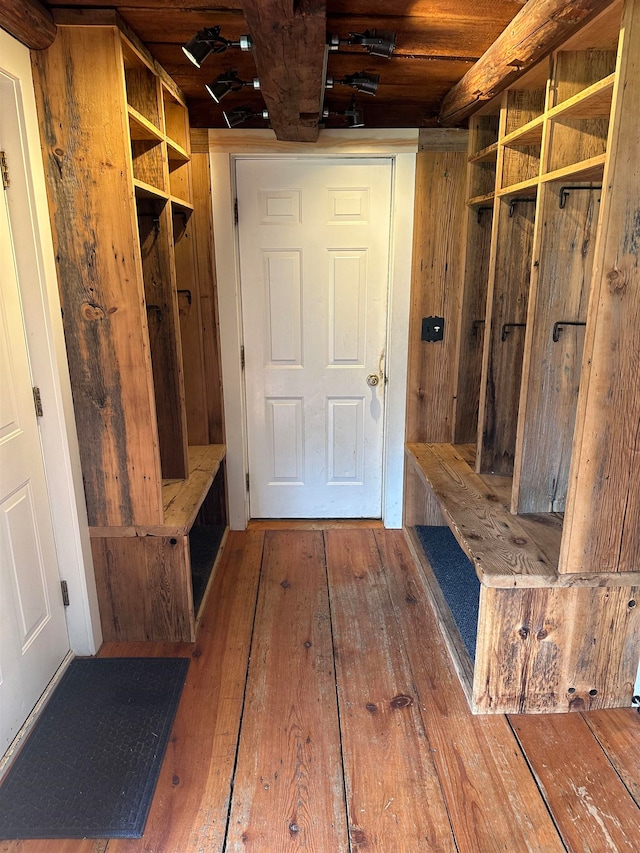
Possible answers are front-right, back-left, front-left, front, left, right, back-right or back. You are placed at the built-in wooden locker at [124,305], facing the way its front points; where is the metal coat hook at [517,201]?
front

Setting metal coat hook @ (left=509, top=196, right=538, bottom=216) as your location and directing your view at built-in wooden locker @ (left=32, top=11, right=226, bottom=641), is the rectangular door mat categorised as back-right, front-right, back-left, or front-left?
front-left

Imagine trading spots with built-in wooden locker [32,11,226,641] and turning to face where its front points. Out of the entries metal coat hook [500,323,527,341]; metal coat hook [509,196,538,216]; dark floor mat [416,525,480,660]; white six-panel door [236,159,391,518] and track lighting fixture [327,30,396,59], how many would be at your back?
0

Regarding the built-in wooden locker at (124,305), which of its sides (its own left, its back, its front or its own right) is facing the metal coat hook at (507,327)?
front

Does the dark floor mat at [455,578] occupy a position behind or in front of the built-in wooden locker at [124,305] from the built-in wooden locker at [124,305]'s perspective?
in front

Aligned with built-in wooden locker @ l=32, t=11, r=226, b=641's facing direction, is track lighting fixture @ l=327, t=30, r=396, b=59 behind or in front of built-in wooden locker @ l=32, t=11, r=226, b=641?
in front

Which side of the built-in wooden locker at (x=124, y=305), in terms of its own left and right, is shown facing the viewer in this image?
right

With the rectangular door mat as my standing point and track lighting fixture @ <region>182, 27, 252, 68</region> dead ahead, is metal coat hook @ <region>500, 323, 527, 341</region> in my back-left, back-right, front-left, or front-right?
front-right

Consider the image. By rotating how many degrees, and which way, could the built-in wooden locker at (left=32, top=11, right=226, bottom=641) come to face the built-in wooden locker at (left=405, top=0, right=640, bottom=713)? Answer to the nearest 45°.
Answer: approximately 45° to its right

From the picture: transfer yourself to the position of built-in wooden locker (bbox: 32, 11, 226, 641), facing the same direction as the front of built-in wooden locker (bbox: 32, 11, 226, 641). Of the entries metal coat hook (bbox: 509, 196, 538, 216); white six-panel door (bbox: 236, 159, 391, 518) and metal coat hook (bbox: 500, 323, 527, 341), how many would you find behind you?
0

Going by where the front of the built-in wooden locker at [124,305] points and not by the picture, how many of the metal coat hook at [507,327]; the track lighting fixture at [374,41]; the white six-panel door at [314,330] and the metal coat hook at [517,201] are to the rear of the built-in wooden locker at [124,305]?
0
